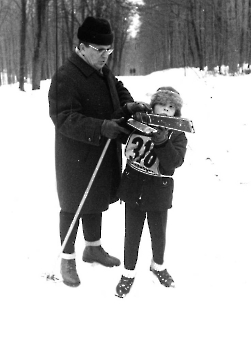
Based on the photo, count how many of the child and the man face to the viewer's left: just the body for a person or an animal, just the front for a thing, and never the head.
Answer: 0

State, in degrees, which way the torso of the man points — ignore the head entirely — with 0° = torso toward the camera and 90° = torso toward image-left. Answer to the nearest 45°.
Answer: approximately 315°

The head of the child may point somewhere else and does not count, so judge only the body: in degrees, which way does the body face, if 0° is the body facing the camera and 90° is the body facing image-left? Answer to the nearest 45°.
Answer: approximately 0°

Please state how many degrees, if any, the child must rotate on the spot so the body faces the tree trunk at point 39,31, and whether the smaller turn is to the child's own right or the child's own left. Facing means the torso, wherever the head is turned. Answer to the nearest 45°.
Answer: approximately 180°

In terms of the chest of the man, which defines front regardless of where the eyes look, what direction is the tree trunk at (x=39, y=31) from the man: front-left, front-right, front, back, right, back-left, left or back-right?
back-left
